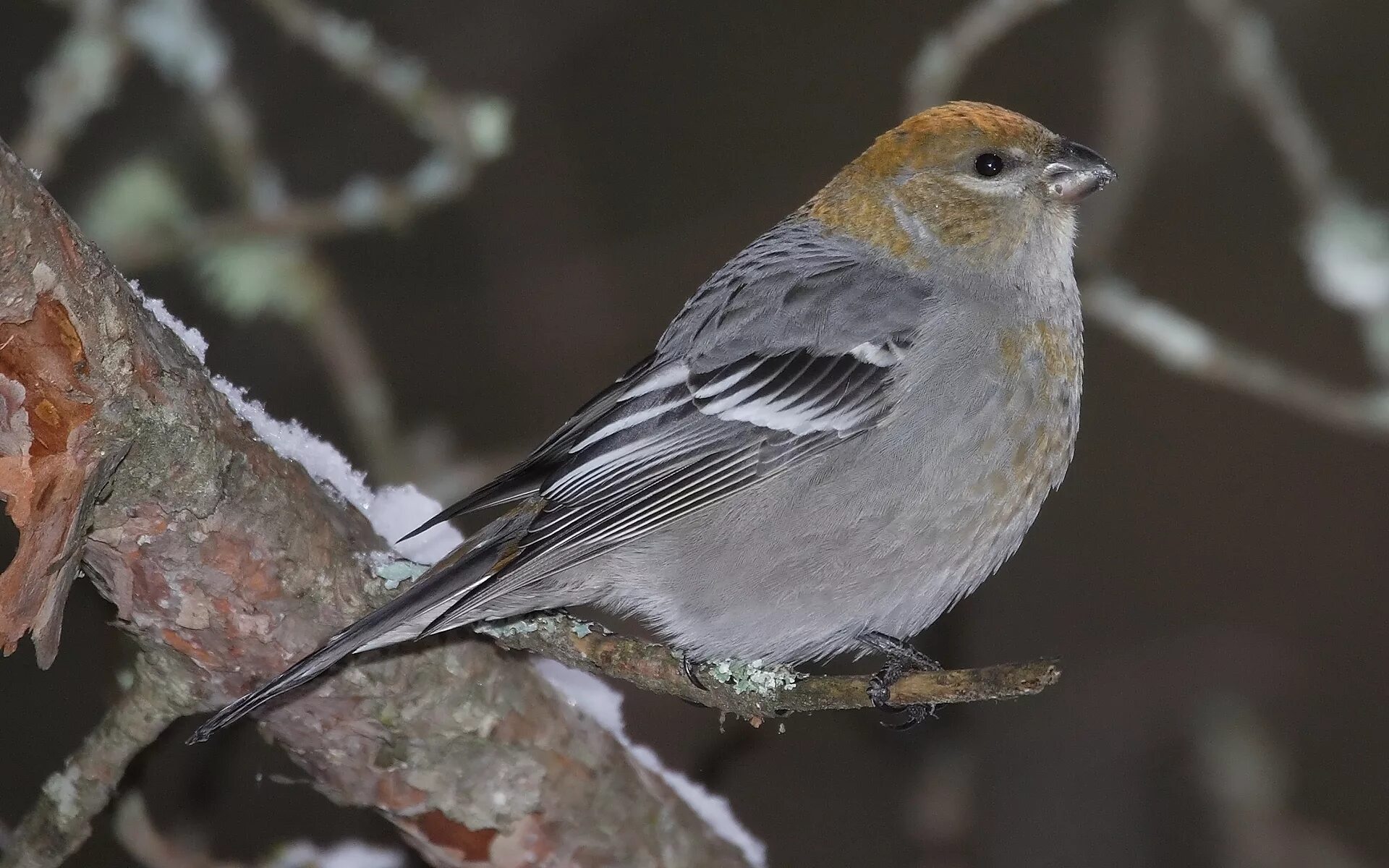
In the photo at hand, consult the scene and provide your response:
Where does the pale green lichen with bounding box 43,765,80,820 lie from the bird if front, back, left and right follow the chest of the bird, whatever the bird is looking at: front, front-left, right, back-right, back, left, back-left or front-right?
back

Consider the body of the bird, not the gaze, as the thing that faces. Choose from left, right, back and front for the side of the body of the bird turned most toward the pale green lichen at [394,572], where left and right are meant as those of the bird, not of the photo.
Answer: back

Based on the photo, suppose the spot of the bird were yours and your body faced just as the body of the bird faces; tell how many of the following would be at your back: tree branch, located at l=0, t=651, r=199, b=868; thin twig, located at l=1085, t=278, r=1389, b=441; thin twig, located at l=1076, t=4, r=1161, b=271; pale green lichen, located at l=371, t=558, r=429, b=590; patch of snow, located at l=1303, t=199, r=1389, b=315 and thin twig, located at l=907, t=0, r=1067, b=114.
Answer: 2

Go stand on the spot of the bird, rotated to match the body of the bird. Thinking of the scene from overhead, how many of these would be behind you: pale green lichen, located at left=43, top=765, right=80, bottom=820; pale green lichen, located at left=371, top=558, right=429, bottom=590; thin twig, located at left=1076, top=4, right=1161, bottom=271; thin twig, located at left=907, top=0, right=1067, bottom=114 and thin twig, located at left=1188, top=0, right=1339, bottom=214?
2

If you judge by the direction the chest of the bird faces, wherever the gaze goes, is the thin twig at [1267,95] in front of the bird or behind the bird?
in front

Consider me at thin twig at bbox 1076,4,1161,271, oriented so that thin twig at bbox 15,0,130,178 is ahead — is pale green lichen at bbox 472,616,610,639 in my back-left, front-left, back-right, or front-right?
front-left

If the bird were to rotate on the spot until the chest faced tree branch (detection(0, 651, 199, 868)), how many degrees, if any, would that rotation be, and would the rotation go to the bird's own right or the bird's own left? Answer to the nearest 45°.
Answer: approximately 180°

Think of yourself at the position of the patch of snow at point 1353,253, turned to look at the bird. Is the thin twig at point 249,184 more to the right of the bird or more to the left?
right

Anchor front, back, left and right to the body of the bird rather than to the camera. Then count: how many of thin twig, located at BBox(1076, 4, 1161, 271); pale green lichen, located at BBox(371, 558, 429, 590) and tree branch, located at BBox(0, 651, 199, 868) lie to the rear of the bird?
2

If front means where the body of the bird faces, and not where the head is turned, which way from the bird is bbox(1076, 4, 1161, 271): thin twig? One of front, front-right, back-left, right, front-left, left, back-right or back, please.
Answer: front-left

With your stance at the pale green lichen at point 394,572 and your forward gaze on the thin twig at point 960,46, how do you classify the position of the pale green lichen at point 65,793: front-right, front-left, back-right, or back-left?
back-left

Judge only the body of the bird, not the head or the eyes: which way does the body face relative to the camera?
to the viewer's right

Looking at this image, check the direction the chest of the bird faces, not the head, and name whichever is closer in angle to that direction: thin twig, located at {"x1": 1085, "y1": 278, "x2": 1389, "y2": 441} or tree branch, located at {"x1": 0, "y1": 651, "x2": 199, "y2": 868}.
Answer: the thin twig

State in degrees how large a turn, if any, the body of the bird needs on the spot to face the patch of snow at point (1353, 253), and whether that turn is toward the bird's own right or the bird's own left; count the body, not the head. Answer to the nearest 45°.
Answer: approximately 45° to the bird's own left

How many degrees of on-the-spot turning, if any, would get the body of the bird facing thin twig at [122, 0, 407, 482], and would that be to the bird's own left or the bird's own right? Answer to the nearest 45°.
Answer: approximately 135° to the bird's own left
